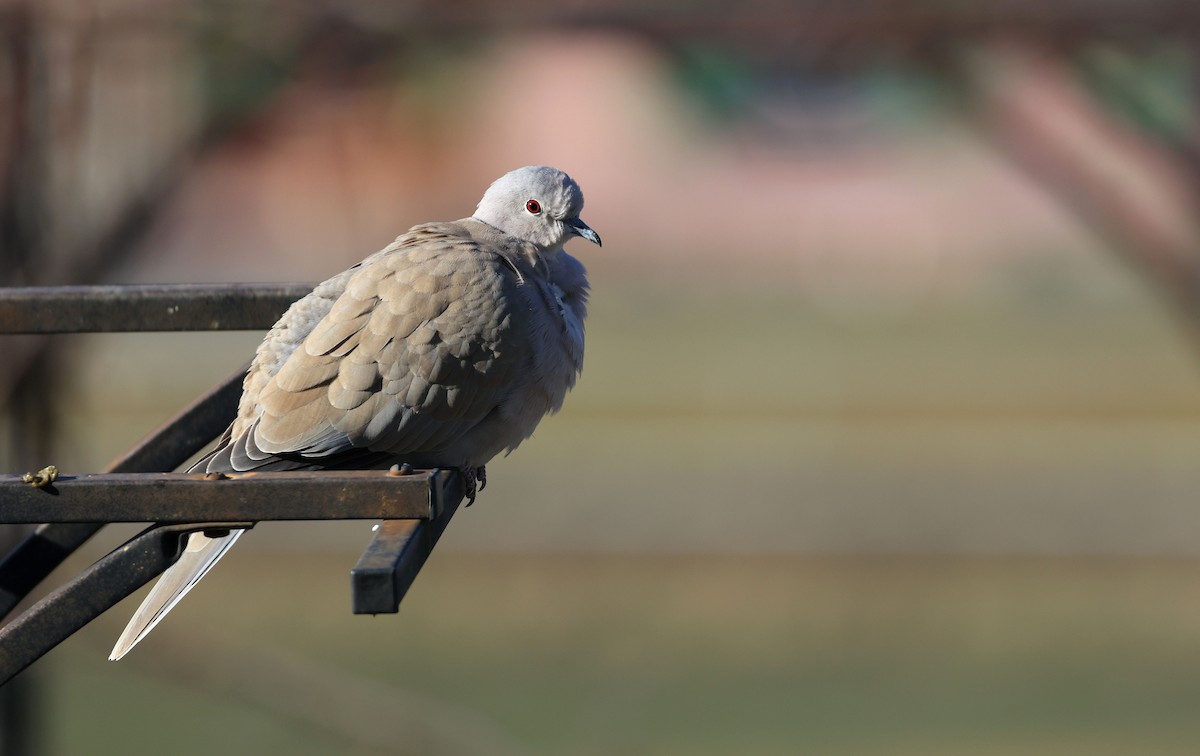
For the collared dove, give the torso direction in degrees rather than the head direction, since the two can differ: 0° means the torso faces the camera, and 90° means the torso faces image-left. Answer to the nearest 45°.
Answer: approximately 270°

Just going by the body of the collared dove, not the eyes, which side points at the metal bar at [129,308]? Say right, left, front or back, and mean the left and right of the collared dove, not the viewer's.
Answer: back

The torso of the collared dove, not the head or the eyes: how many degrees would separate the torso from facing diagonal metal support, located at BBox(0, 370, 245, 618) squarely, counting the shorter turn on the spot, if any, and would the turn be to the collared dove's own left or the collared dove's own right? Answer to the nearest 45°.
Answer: approximately 180°
